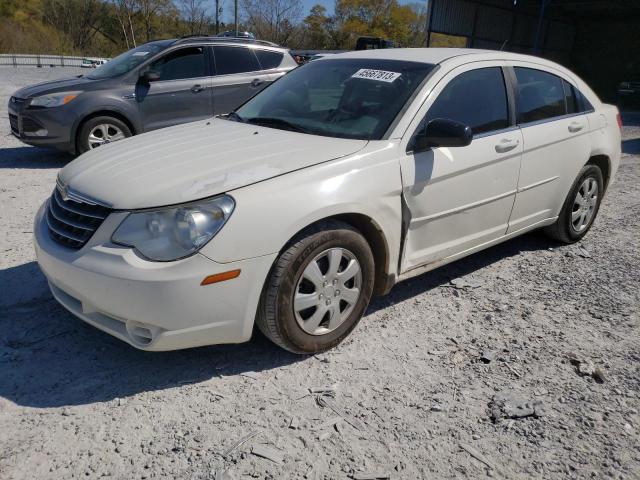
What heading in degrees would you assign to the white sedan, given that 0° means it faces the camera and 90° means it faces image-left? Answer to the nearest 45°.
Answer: approximately 45°

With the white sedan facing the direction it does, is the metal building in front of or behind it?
behind

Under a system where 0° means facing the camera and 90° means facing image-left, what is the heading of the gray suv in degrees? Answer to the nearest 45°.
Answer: approximately 45°

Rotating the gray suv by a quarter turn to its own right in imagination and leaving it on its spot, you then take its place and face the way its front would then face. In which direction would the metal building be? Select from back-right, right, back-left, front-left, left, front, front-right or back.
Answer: right

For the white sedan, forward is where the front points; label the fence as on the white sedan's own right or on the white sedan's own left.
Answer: on the white sedan's own right

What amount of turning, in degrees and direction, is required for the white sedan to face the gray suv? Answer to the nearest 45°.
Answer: approximately 90° to its right
